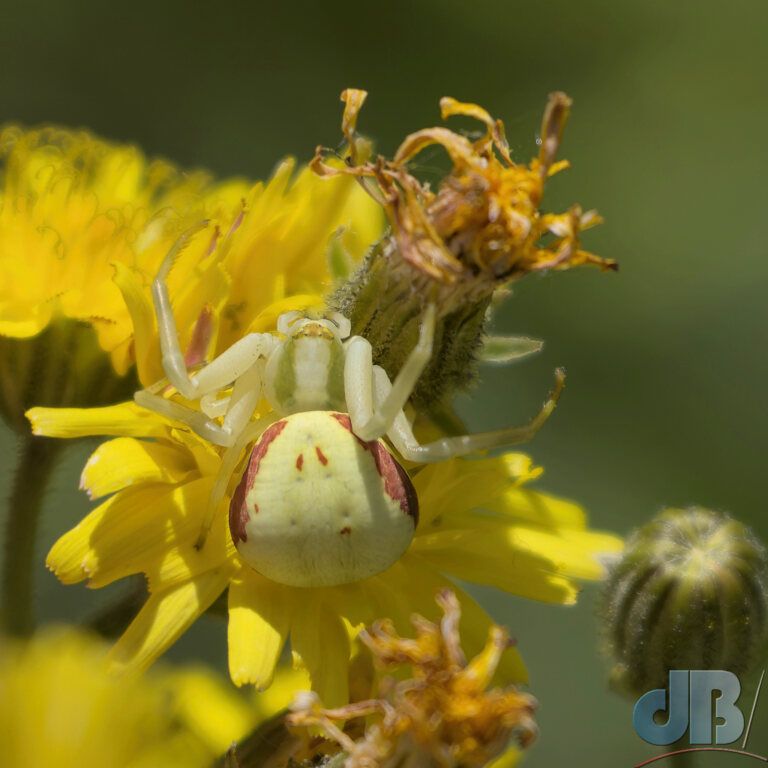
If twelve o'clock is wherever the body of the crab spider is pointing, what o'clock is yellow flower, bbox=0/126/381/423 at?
The yellow flower is roughly at 11 o'clock from the crab spider.

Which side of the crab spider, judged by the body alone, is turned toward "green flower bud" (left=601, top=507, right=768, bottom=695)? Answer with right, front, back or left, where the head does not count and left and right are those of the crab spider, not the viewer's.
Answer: right

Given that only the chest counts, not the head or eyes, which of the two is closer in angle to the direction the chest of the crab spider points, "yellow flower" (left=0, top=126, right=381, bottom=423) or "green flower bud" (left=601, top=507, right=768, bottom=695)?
the yellow flower

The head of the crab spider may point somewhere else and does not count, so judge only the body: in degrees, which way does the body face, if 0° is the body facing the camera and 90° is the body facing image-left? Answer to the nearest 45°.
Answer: approximately 180°
